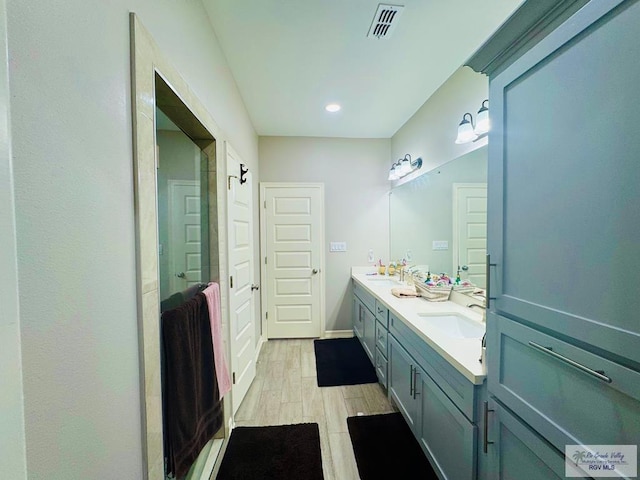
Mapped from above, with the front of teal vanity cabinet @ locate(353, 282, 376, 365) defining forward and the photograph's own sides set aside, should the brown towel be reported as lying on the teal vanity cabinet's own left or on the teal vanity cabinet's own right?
on the teal vanity cabinet's own left

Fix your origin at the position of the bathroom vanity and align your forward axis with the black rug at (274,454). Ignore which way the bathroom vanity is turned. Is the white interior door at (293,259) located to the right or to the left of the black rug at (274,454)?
right

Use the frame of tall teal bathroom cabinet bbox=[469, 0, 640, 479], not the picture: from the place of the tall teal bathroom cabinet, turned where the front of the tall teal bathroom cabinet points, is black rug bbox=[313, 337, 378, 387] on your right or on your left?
on your right

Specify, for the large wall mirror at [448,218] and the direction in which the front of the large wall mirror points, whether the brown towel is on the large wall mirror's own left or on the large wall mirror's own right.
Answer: on the large wall mirror's own left

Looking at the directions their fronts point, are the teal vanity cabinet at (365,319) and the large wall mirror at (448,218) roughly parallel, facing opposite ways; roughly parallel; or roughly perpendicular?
roughly parallel

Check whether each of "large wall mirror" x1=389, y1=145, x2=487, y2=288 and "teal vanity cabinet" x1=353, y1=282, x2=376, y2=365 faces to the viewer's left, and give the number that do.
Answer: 2

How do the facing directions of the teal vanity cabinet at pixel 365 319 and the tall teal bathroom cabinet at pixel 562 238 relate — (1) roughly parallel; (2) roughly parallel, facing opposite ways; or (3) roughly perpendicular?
roughly parallel

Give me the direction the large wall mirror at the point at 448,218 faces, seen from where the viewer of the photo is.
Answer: facing to the left of the viewer

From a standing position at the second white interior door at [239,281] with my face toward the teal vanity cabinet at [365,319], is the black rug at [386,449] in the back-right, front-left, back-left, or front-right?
front-right

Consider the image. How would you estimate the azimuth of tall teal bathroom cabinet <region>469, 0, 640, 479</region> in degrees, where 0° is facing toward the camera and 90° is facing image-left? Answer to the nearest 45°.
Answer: approximately 45°

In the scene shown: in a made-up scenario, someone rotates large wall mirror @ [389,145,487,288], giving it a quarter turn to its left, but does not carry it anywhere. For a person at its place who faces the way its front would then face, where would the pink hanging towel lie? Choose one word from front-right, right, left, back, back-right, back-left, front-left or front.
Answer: front-right

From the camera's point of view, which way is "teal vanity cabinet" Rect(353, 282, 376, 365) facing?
to the viewer's left

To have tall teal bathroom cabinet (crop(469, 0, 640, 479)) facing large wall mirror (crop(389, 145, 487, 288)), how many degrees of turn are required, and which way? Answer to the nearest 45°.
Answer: approximately 90° to its right

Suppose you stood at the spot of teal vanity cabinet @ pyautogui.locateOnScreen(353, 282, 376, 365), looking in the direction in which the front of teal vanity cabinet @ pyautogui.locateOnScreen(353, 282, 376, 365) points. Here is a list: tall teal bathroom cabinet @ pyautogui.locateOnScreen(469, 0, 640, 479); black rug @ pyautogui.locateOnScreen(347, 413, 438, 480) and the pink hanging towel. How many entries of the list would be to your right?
0
